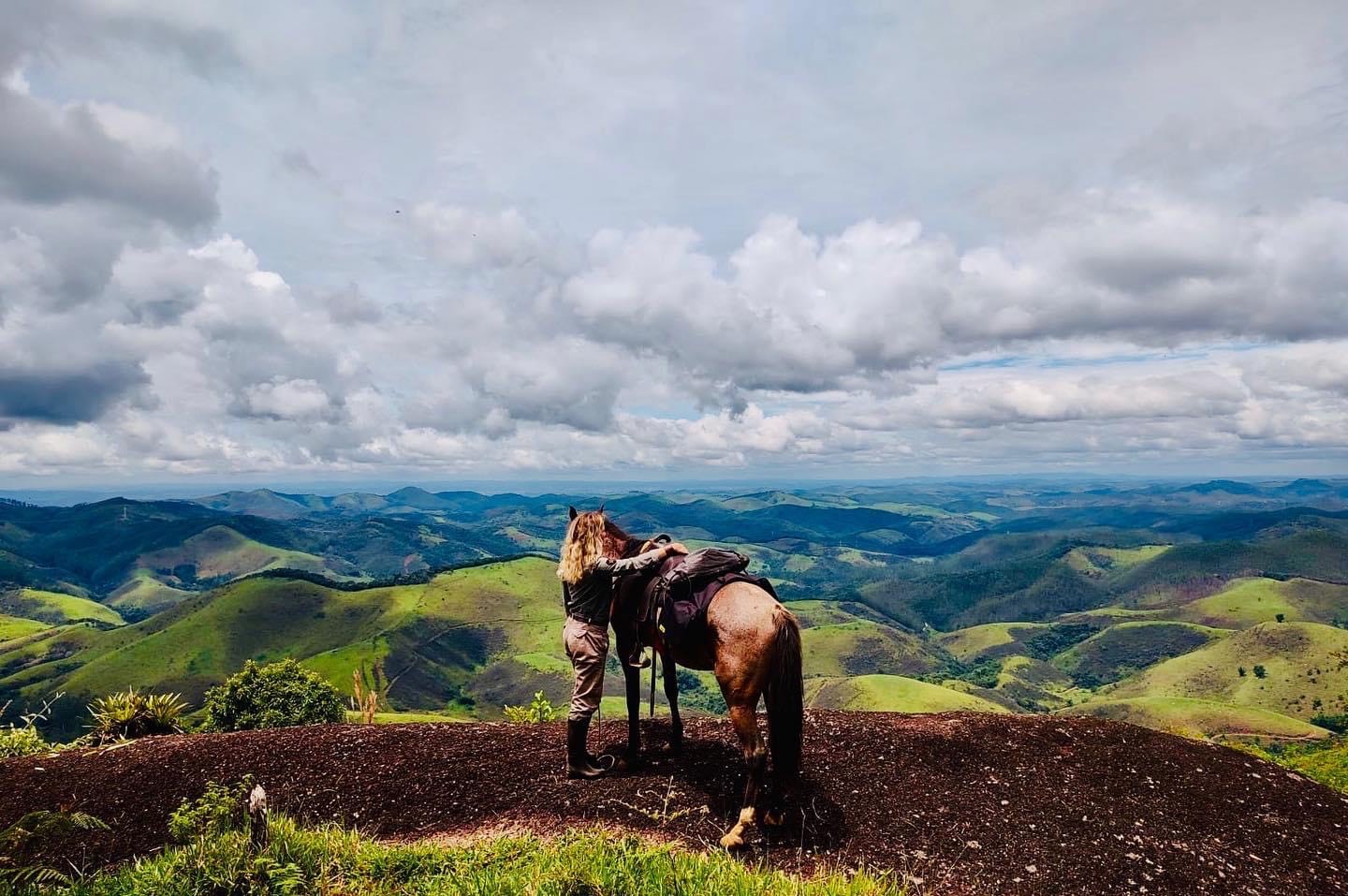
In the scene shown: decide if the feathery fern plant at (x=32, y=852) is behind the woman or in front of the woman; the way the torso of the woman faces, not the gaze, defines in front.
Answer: behind

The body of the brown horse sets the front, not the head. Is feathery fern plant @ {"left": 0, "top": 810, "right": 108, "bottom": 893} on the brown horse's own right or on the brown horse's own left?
on the brown horse's own left

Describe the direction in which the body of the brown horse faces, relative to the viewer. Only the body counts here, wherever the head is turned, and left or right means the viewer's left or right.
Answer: facing away from the viewer and to the left of the viewer

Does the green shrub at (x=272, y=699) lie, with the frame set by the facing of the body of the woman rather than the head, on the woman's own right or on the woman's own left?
on the woman's own left

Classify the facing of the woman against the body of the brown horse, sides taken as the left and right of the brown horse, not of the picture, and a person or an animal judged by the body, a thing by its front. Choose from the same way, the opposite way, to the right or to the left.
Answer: to the right

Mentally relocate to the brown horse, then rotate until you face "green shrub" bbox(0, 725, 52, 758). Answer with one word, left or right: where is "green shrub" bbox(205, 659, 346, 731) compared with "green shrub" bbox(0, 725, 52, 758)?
right

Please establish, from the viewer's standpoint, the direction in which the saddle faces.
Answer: facing away from the viewer and to the left of the viewer

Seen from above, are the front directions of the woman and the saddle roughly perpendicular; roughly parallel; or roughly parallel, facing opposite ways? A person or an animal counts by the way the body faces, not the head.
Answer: roughly perpendicular
